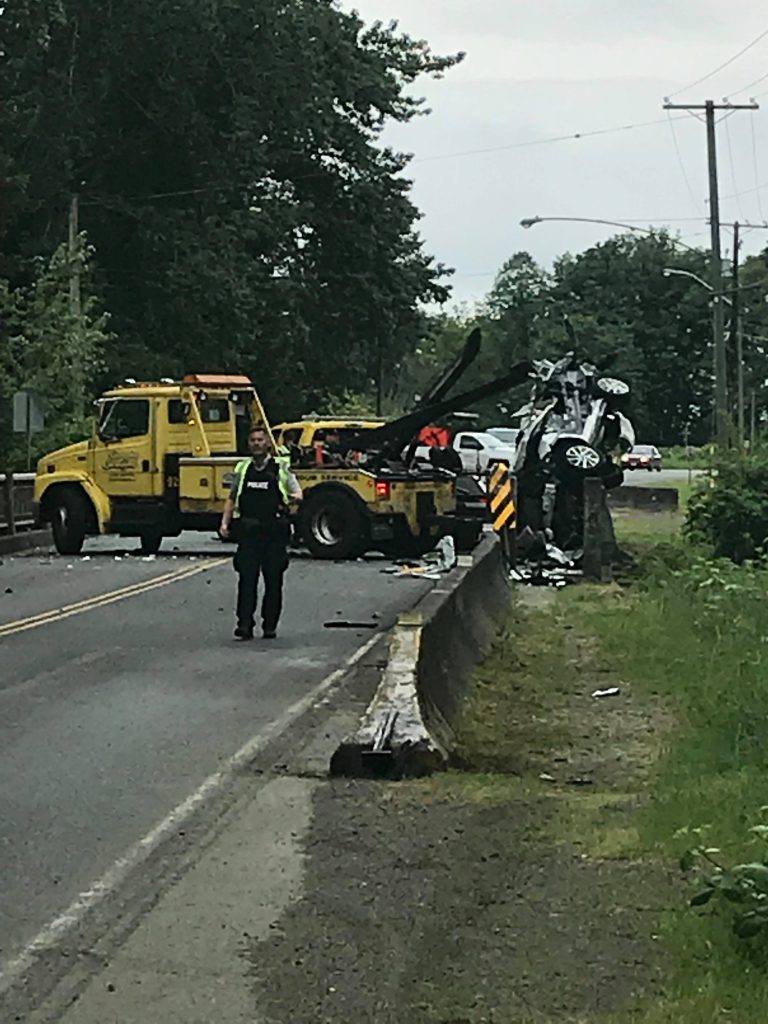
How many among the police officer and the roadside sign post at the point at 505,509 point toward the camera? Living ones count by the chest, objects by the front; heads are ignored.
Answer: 2

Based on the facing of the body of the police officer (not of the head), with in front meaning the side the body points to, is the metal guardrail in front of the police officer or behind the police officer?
behind

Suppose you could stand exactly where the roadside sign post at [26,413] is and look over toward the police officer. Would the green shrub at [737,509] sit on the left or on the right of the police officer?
left

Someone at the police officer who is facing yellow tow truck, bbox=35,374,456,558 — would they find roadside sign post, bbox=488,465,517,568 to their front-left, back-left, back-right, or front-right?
front-right

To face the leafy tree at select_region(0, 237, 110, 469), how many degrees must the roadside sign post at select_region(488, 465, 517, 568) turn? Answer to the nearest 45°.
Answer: approximately 135° to its right

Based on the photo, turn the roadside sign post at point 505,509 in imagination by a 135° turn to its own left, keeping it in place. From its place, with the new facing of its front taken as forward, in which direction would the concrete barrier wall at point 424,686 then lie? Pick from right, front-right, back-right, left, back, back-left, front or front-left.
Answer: back-right

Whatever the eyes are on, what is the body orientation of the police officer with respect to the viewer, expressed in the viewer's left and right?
facing the viewer

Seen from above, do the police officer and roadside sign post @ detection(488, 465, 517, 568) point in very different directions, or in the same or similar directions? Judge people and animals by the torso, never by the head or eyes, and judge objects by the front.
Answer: same or similar directions

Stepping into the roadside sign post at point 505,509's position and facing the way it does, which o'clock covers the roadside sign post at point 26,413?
the roadside sign post at point 26,413 is roughly at 4 o'clock from the roadside sign post at point 505,509.

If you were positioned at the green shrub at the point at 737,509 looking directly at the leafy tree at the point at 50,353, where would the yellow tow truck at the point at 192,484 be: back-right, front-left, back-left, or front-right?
front-left

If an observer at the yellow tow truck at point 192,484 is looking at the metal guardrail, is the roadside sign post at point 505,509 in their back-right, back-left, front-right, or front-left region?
back-right

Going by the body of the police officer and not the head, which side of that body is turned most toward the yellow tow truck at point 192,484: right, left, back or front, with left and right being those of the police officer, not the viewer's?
back

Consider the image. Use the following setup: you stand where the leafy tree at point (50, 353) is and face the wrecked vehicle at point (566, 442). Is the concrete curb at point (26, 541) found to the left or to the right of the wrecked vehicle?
right

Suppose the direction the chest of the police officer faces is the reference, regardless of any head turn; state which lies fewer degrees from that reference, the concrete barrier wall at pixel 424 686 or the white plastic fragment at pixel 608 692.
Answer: the concrete barrier wall
